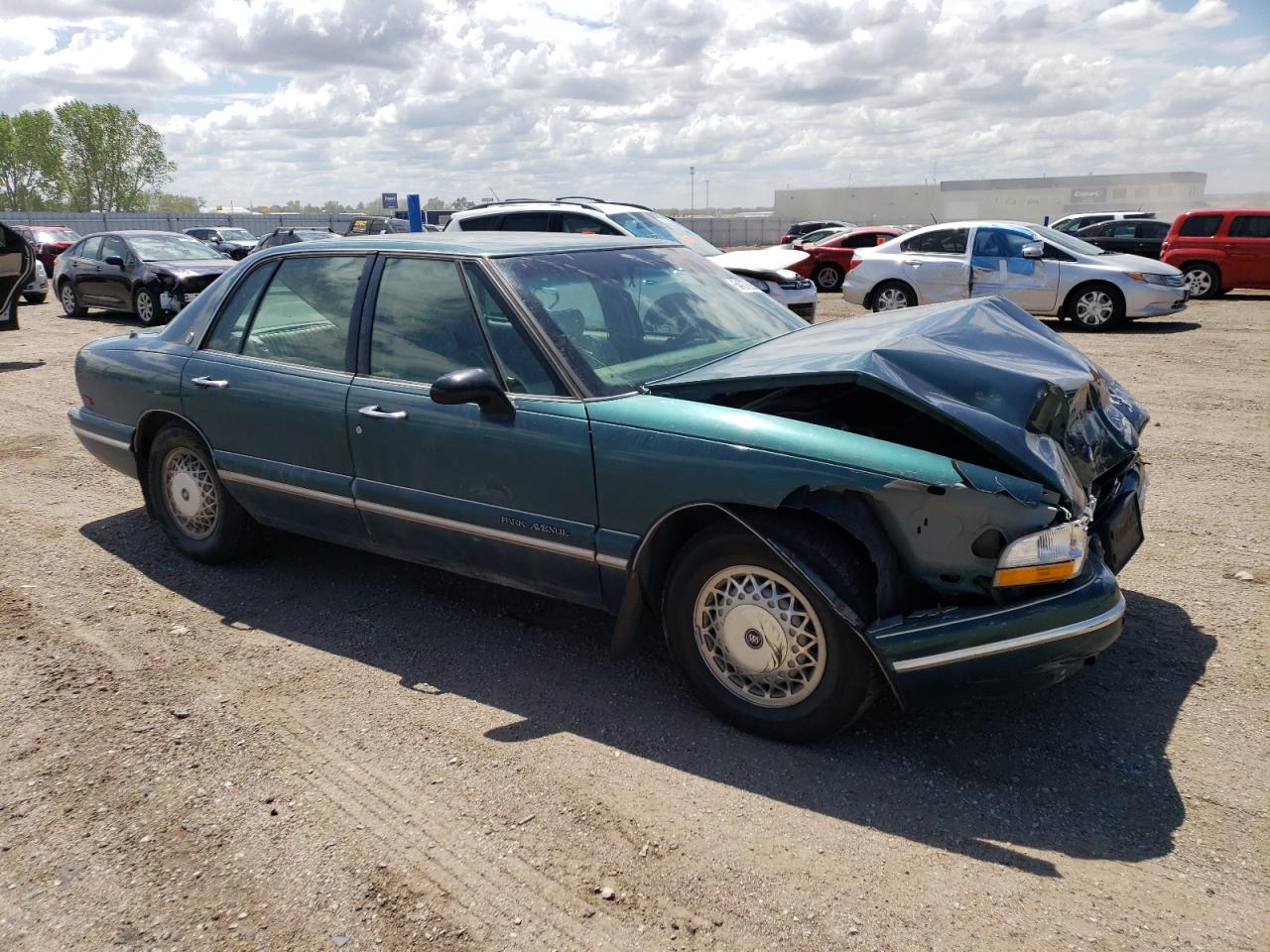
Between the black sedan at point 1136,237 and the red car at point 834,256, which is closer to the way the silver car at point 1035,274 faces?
the black sedan

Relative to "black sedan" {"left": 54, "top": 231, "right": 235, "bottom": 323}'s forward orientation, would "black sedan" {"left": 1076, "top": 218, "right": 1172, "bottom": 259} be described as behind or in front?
in front

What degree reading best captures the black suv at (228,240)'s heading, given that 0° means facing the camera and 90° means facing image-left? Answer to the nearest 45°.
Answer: approximately 315°

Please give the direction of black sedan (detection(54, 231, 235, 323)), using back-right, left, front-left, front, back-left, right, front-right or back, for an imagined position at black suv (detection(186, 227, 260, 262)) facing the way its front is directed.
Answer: front-right

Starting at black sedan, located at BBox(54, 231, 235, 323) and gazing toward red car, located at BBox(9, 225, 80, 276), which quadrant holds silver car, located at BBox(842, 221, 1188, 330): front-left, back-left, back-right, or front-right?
back-right

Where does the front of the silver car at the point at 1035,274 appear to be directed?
to the viewer's right

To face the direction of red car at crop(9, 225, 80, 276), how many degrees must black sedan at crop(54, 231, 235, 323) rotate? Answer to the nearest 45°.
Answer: approximately 135° to its left

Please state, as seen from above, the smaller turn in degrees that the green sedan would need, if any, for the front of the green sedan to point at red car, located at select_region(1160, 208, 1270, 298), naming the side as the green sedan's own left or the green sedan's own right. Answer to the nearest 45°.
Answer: approximately 90° to the green sedan's own left

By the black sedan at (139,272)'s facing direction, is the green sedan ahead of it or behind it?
ahead

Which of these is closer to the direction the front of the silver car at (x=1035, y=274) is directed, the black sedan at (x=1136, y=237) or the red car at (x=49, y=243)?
the black sedan

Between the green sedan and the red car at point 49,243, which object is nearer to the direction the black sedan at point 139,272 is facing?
the green sedan
